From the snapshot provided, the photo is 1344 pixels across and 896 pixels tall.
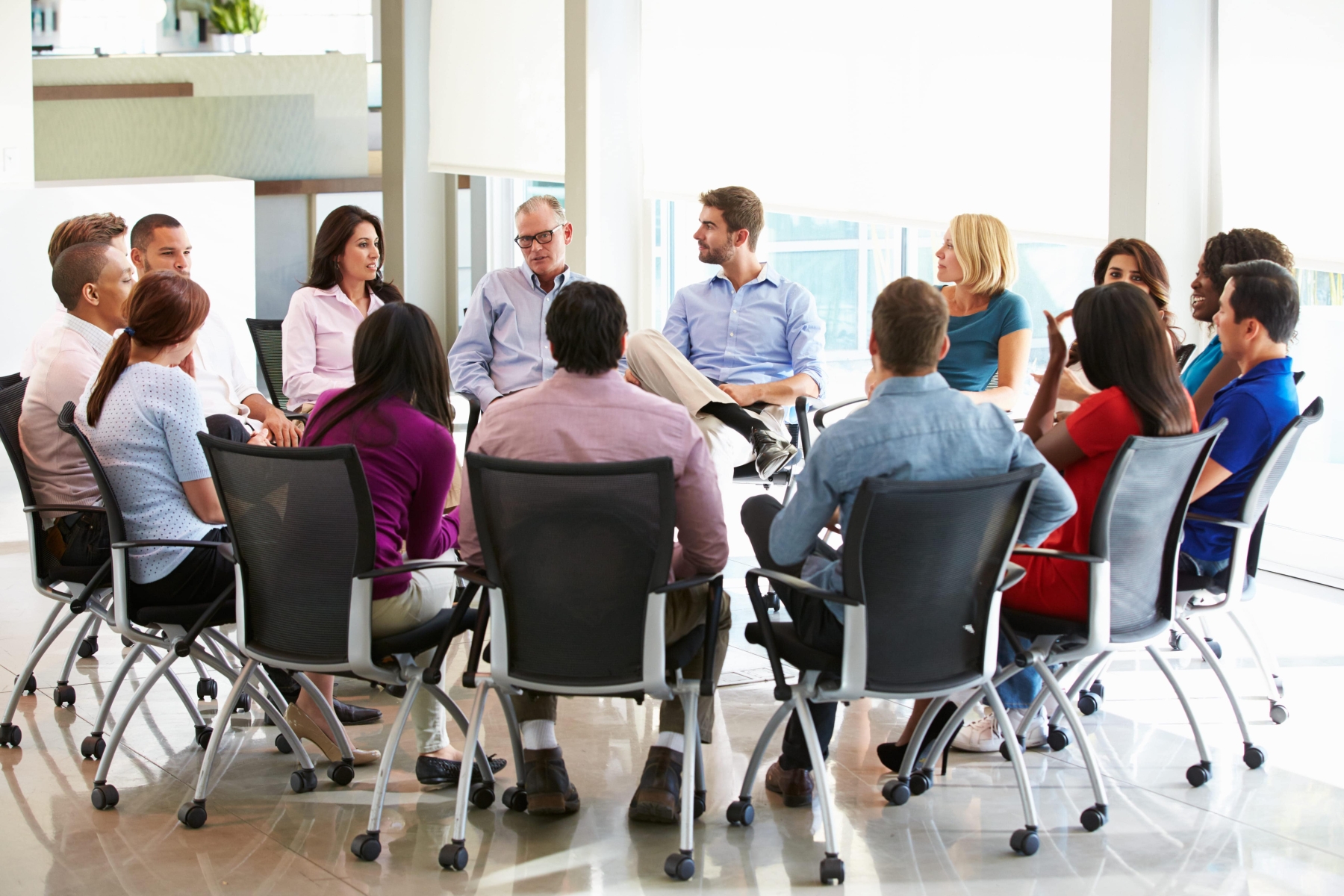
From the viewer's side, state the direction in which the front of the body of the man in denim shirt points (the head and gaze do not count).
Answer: away from the camera

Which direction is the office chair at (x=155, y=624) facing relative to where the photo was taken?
to the viewer's right

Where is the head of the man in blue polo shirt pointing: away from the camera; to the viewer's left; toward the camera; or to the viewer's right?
to the viewer's left

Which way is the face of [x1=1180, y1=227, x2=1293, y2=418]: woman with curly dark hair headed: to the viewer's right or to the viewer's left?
to the viewer's left

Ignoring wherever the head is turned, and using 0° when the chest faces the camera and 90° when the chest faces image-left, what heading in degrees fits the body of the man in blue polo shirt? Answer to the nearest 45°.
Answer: approximately 90°

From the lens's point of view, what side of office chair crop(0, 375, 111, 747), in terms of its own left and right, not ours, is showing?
right

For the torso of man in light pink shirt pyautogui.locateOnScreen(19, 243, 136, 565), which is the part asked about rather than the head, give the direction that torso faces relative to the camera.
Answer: to the viewer's right

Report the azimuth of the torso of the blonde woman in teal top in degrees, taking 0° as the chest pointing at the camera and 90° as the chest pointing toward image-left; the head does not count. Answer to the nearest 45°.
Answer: approximately 45°

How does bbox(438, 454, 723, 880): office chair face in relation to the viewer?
away from the camera

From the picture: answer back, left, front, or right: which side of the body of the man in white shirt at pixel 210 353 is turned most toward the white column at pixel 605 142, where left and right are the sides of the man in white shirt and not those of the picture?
left

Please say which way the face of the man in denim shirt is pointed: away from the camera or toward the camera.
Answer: away from the camera

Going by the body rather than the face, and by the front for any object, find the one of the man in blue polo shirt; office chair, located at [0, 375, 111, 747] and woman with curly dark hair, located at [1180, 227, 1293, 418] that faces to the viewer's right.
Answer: the office chair

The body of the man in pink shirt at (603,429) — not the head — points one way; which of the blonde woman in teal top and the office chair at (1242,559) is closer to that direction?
the blonde woman in teal top
